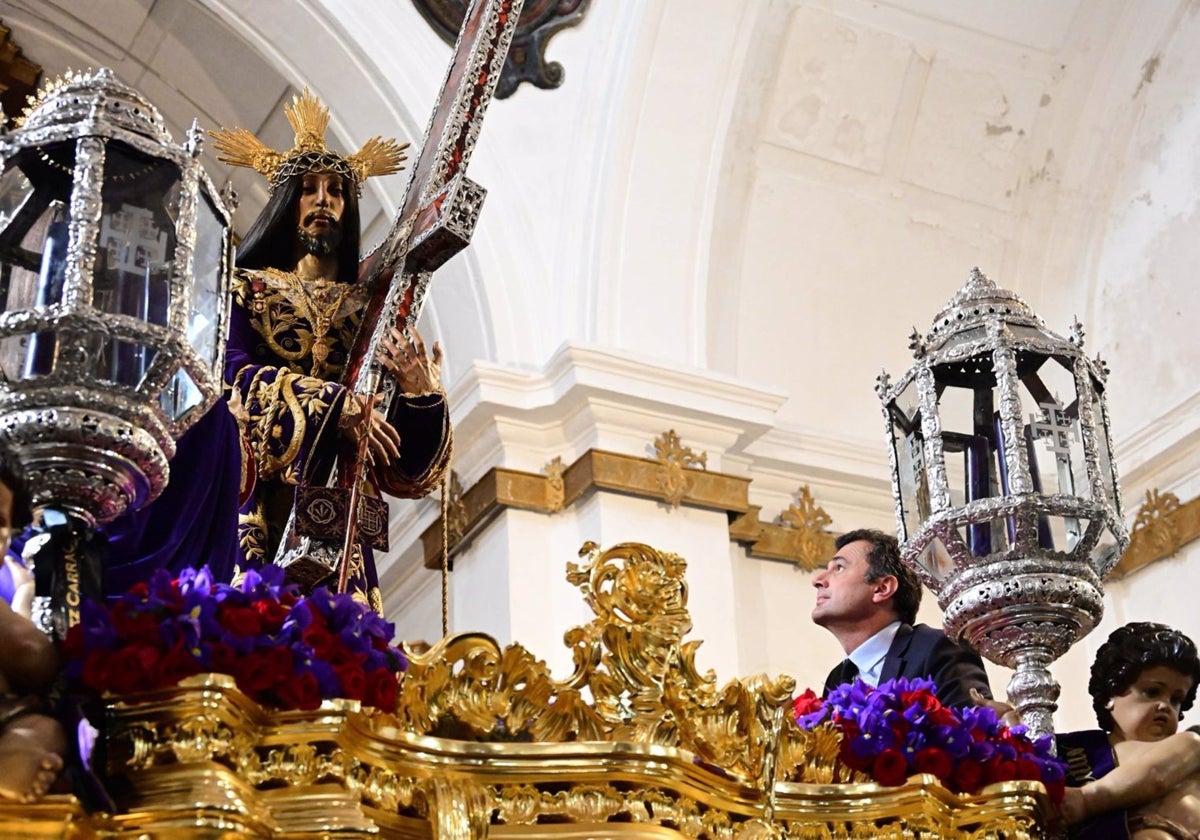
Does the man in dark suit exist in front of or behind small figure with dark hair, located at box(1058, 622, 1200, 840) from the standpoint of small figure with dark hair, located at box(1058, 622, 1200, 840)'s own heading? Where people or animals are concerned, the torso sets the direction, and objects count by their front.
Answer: behind

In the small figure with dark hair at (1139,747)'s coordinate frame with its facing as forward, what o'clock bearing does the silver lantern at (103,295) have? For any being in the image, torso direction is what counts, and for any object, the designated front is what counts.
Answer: The silver lantern is roughly at 3 o'clock from the small figure with dark hair.

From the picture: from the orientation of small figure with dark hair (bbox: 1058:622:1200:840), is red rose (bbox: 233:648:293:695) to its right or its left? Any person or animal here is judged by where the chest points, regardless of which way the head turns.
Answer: on its right

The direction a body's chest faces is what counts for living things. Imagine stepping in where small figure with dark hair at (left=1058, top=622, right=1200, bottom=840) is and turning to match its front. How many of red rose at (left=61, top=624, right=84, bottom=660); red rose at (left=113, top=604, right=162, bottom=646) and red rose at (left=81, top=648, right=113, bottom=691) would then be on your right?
3

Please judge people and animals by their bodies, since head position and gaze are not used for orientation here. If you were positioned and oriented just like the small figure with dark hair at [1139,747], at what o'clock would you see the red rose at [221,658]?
The red rose is roughly at 3 o'clock from the small figure with dark hair.

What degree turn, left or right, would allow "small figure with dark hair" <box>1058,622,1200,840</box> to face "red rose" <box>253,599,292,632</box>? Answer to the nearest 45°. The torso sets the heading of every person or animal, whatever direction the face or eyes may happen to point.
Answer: approximately 90° to its right

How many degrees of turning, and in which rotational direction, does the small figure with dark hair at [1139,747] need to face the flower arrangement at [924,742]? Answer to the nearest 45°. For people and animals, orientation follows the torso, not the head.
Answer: approximately 90° to its right

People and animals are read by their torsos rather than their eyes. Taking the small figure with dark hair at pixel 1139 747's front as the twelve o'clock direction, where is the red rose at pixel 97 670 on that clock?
The red rose is roughly at 3 o'clock from the small figure with dark hair.

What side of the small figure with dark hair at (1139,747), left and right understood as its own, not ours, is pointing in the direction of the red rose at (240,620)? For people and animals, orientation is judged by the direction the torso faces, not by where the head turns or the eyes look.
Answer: right
